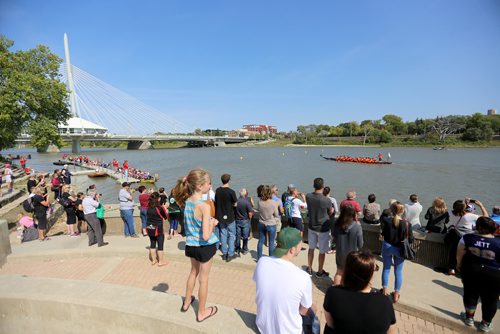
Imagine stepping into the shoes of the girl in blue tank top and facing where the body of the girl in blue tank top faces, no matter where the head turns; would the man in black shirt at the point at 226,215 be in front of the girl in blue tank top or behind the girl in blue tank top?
in front

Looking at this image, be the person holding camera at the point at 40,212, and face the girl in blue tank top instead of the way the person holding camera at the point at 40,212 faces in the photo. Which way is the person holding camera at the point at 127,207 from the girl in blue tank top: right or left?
left

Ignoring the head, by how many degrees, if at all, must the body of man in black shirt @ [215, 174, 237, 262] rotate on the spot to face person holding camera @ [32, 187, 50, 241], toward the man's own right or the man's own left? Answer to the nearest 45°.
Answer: approximately 45° to the man's own left

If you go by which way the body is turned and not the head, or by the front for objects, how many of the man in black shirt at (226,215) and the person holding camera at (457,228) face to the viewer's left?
0

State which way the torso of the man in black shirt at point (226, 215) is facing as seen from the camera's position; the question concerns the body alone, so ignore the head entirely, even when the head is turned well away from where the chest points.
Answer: away from the camera

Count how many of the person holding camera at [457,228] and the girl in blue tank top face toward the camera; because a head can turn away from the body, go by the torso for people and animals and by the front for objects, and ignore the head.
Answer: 0

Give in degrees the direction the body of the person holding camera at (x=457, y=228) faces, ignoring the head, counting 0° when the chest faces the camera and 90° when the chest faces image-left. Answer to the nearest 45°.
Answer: approximately 225°

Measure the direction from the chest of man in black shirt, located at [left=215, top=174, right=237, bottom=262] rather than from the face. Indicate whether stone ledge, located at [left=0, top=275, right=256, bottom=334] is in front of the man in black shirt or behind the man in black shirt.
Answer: behind

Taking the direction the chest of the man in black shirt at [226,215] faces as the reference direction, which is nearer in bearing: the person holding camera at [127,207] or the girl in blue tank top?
the person holding camera

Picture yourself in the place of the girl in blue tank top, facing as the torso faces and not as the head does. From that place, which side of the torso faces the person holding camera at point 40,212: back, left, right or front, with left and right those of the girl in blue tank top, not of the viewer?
left

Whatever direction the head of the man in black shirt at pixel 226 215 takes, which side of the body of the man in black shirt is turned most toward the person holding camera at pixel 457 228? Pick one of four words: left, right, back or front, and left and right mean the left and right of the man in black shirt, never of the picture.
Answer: right

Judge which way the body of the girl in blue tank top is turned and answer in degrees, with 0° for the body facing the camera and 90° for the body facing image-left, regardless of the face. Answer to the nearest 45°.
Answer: approximately 225°

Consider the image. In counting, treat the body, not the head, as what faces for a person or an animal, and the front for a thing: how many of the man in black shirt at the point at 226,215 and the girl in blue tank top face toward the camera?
0
